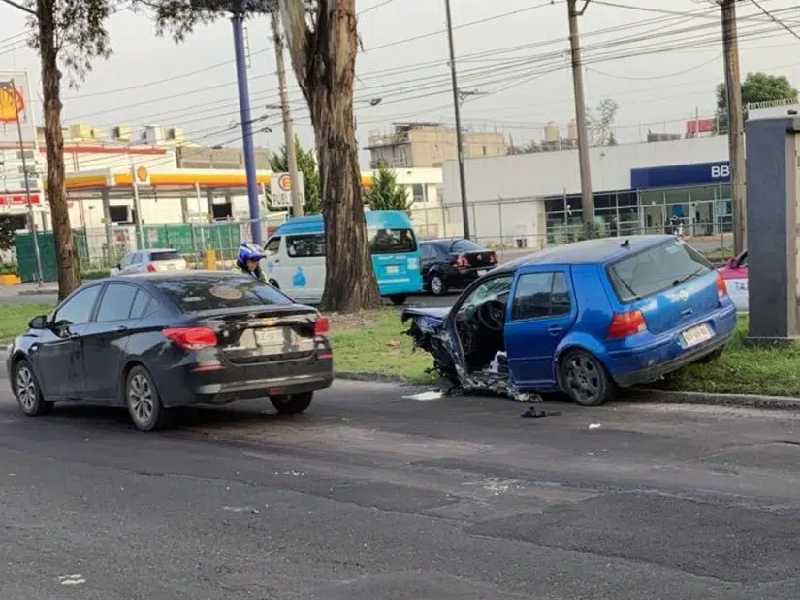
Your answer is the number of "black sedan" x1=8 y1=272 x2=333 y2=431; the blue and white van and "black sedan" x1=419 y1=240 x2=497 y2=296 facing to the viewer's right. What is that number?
0

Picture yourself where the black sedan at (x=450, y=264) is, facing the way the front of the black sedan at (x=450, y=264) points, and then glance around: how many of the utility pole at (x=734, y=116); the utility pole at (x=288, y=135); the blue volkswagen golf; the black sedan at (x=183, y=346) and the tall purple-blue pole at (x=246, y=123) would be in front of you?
2

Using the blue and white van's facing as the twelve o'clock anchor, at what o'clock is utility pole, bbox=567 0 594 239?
The utility pole is roughly at 3 o'clock from the blue and white van.

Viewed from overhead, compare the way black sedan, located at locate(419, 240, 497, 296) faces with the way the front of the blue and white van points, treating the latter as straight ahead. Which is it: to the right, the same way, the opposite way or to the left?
the same way

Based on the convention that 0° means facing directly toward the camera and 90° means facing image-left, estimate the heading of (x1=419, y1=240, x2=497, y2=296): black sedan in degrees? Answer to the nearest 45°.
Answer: approximately 135°

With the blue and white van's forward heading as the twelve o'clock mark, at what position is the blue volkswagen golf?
The blue volkswagen golf is roughly at 7 o'clock from the blue and white van.

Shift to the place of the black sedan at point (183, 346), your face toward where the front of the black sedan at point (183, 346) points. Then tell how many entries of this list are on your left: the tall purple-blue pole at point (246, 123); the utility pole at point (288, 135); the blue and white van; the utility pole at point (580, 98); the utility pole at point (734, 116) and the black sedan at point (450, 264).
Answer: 0

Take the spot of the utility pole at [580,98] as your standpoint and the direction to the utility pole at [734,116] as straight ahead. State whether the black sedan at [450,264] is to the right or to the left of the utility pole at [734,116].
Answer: right

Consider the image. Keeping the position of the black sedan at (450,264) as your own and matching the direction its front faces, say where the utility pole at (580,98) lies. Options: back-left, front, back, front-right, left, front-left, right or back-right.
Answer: right

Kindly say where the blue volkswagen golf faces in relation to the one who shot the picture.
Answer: facing away from the viewer and to the left of the viewer

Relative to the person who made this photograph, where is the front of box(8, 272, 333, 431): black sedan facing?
facing away from the viewer and to the left of the viewer

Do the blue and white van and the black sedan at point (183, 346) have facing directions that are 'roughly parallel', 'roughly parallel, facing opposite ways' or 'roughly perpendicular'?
roughly parallel

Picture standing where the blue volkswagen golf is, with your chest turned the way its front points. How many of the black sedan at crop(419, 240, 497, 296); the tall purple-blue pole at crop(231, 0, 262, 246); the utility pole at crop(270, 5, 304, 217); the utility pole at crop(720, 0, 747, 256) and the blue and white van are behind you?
0

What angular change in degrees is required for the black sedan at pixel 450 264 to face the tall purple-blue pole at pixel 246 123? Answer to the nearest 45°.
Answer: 0° — it already faces it

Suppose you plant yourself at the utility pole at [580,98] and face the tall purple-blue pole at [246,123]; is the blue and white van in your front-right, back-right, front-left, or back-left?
front-left

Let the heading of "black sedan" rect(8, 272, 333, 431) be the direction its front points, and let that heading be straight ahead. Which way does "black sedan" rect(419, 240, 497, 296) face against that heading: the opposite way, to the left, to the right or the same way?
the same way

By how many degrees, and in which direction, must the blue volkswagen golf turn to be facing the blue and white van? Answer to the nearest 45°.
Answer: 0° — it already faces it

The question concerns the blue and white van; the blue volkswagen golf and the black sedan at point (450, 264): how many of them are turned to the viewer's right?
0
